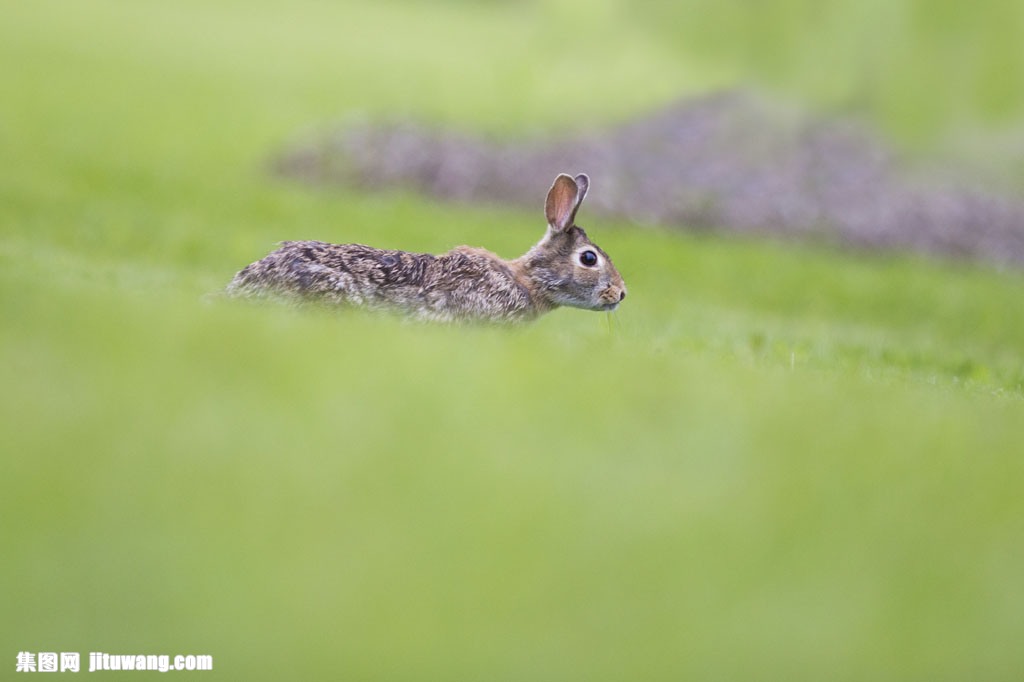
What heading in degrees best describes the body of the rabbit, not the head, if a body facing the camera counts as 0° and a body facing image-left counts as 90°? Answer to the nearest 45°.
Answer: approximately 270°
